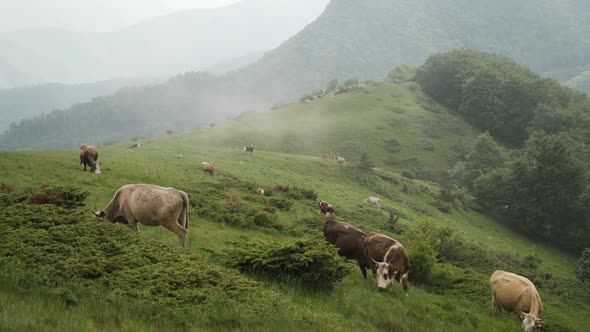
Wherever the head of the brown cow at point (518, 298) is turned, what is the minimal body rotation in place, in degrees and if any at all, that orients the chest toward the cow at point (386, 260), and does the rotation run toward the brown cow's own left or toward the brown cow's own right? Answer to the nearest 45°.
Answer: approximately 90° to the brown cow's own right

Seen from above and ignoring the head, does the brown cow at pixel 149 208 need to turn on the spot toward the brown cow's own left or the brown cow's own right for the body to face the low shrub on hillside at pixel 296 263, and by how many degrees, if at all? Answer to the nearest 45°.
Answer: approximately 135° to the brown cow's own left

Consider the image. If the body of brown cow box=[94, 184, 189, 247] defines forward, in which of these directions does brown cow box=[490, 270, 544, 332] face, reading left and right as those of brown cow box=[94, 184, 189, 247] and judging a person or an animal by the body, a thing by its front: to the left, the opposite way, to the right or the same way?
to the left

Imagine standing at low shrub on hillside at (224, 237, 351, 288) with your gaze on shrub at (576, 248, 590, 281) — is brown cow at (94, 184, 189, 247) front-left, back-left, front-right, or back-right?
back-left

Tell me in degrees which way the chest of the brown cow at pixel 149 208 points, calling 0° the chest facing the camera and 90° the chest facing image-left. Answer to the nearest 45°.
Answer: approximately 90°

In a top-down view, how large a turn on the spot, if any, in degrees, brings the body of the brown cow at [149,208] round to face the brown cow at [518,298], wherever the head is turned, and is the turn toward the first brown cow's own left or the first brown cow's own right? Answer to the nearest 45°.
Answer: approximately 180°

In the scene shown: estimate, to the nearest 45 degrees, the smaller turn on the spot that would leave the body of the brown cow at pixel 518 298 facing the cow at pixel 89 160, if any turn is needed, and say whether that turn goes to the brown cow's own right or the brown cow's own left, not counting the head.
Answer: approximately 135° to the brown cow's own right

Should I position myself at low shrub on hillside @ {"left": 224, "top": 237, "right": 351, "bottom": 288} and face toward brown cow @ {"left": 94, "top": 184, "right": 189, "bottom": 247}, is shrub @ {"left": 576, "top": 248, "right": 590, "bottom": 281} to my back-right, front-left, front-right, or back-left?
back-right

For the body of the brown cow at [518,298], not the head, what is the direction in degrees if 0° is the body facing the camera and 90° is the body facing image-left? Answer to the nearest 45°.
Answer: approximately 315°

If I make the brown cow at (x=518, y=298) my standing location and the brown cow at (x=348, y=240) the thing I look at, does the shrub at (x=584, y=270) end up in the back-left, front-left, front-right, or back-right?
back-right

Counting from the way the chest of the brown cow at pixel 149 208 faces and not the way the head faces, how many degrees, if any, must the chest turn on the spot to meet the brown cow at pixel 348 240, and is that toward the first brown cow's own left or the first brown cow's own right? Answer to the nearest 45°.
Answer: approximately 180°

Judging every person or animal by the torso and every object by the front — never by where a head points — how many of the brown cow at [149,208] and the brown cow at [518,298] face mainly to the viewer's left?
1

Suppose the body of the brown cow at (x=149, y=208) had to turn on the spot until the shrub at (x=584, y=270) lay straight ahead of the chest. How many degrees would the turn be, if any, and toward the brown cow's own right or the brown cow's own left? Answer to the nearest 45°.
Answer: approximately 180°
